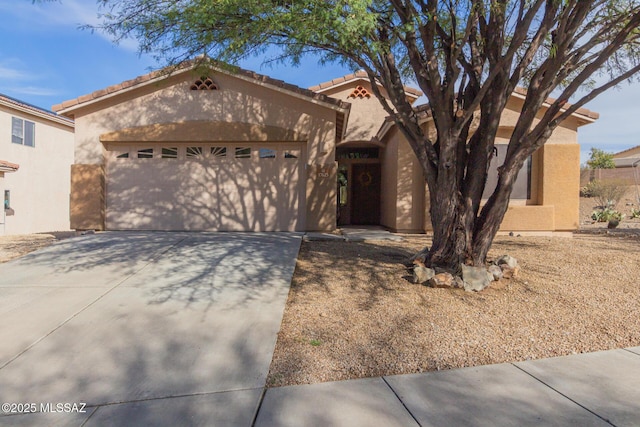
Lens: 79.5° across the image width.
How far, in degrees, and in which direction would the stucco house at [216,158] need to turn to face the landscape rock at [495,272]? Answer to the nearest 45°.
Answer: approximately 45° to its left

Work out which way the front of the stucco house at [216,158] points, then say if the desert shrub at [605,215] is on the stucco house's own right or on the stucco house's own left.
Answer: on the stucco house's own left

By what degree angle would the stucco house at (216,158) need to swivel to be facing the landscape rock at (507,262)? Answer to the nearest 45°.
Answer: approximately 45° to its left

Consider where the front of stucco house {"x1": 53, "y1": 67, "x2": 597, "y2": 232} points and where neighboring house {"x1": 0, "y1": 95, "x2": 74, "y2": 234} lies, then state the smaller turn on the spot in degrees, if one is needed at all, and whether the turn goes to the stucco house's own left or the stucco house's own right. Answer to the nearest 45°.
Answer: approximately 135° to the stucco house's own right

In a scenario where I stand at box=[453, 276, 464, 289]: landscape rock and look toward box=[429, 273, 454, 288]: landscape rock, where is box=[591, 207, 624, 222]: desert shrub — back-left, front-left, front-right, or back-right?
back-right

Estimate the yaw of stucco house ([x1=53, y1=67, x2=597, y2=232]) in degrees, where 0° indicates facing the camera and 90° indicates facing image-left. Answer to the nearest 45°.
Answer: approximately 0°

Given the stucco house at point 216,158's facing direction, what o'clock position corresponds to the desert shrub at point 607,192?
The desert shrub is roughly at 8 o'clock from the stucco house.
